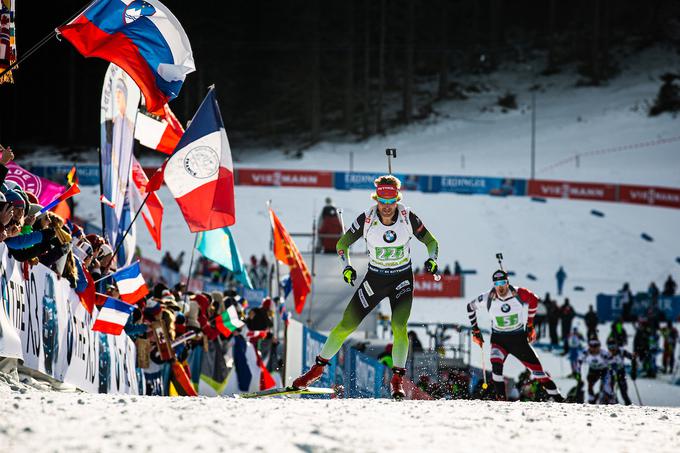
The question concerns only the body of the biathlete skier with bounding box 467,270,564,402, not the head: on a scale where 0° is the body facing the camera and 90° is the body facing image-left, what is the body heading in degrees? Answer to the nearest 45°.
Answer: approximately 0°

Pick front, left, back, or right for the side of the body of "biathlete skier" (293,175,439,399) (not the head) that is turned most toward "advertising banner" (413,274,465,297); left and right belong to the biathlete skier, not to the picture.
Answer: back

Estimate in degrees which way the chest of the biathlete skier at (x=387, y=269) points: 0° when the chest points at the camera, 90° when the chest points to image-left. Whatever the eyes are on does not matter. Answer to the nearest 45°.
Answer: approximately 0°

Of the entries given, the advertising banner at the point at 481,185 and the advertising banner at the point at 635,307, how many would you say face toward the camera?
2

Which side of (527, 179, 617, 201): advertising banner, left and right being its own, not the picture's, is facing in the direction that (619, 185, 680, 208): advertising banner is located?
left

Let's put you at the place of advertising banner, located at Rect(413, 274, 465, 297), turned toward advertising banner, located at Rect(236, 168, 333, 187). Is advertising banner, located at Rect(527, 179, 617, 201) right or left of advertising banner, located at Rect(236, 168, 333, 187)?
right

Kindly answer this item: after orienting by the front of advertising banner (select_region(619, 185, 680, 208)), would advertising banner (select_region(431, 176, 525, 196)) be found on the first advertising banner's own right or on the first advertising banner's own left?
on the first advertising banner's own right

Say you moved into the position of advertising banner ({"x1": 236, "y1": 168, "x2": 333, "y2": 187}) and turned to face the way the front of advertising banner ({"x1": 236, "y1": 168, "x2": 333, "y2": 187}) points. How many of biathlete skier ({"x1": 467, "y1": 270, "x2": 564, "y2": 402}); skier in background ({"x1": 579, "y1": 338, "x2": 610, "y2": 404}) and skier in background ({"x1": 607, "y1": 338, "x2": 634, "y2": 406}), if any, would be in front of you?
3
